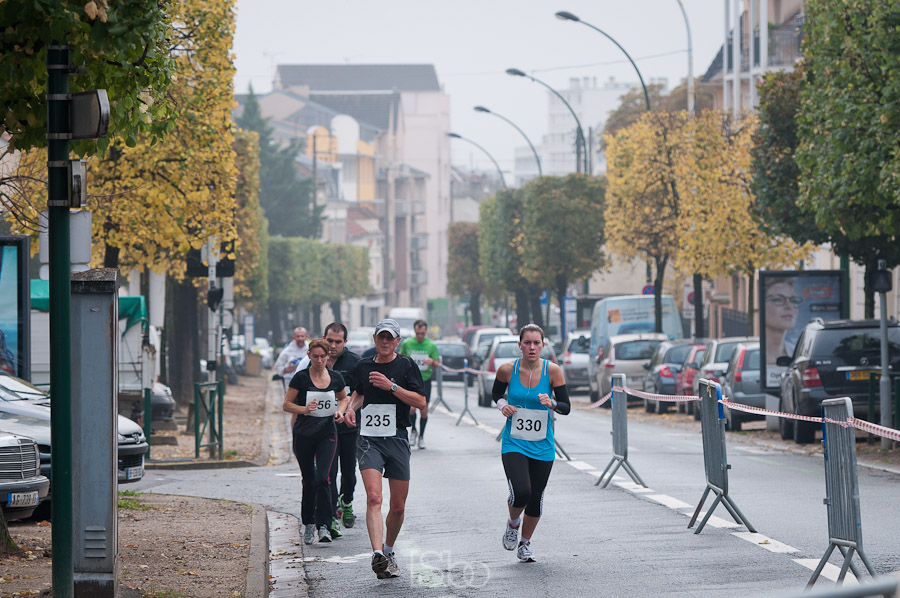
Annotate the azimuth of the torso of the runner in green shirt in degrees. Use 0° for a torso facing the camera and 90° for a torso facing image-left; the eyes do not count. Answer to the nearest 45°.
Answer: approximately 0°

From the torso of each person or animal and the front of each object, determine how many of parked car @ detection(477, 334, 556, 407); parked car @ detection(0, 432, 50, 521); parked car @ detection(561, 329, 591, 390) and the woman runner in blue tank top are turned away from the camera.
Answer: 2

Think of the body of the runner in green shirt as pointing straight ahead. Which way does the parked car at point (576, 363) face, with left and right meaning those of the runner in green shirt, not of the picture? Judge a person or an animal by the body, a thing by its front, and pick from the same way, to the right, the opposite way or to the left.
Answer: the opposite way

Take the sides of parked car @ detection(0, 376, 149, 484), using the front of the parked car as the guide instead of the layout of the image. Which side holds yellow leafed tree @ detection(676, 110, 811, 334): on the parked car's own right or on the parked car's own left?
on the parked car's own left

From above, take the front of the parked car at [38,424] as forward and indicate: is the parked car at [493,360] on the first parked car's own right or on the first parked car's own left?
on the first parked car's own left

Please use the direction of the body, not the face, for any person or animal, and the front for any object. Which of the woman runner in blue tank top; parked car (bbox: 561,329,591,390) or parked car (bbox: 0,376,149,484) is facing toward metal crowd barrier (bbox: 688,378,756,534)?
parked car (bbox: 0,376,149,484)

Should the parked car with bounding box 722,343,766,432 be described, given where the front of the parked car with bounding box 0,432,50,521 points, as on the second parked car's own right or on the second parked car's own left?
on the second parked car's own left

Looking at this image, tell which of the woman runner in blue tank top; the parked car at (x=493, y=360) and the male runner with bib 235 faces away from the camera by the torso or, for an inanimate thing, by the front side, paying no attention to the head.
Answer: the parked car

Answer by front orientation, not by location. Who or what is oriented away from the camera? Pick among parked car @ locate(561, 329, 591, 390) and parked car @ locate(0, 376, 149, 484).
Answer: parked car @ locate(561, 329, 591, 390)

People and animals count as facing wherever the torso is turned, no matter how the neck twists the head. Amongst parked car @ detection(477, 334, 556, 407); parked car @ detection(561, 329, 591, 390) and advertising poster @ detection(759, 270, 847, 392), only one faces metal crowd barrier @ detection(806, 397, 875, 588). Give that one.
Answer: the advertising poster

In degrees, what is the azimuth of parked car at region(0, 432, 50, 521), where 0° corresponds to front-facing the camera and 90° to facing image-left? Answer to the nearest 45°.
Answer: approximately 315°
